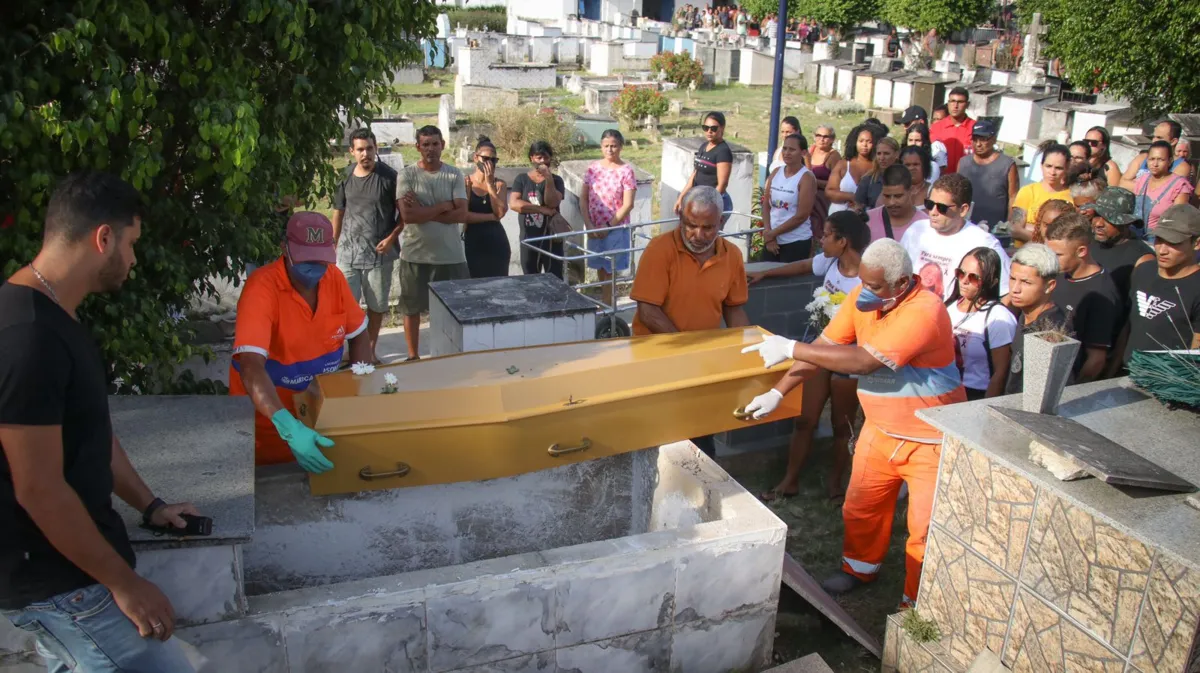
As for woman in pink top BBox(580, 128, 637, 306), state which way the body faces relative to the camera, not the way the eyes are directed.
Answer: toward the camera

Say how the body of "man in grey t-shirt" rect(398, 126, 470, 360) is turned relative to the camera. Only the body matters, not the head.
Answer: toward the camera

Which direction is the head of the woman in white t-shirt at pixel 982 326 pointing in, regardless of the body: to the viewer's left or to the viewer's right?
to the viewer's left

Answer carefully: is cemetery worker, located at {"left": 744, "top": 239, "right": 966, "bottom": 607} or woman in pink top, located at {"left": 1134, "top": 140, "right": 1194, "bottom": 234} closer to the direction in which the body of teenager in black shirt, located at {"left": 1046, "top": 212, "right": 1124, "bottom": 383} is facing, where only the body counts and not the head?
the cemetery worker

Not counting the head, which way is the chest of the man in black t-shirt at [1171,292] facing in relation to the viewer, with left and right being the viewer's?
facing the viewer and to the left of the viewer

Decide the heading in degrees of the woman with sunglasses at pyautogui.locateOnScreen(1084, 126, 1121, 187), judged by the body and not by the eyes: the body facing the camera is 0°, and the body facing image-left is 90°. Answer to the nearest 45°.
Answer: approximately 45°

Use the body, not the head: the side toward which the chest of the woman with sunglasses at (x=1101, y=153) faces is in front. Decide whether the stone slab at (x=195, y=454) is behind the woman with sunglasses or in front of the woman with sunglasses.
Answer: in front

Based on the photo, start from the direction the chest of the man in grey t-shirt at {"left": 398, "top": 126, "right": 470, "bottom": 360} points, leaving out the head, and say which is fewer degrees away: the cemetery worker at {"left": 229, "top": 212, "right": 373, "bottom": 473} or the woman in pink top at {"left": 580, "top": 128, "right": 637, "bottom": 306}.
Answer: the cemetery worker

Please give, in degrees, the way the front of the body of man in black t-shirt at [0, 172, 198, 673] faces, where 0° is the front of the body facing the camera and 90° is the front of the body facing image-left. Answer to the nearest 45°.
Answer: approximately 270°

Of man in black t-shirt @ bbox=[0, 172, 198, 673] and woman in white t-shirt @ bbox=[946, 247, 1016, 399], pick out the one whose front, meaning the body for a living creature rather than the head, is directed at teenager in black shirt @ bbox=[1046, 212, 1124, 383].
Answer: the man in black t-shirt

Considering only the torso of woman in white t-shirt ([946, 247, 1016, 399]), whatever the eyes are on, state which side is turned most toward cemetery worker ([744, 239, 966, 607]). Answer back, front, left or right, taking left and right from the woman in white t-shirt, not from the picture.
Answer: front

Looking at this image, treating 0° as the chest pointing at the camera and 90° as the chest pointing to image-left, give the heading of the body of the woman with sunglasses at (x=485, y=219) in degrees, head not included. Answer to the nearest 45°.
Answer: approximately 0°

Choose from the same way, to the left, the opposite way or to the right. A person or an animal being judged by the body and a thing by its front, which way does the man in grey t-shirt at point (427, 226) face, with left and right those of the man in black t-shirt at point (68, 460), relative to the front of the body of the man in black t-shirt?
to the right

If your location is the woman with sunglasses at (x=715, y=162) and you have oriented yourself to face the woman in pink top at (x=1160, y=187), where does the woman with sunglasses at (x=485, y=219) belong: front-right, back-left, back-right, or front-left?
back-right

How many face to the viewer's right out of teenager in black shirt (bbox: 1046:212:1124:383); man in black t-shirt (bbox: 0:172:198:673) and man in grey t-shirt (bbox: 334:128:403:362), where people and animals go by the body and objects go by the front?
1

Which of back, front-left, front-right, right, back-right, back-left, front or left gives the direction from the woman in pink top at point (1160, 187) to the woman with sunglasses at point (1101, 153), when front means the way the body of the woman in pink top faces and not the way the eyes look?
right

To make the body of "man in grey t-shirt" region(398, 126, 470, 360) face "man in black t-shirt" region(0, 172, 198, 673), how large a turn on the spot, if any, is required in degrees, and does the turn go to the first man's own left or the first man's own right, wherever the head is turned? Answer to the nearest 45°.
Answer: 0° — they already face them

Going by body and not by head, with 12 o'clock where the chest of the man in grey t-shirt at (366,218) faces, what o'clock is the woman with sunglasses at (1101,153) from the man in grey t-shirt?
The woman with sunglasses is roughly at 9 o'clock from the man in grey t-shirt.
